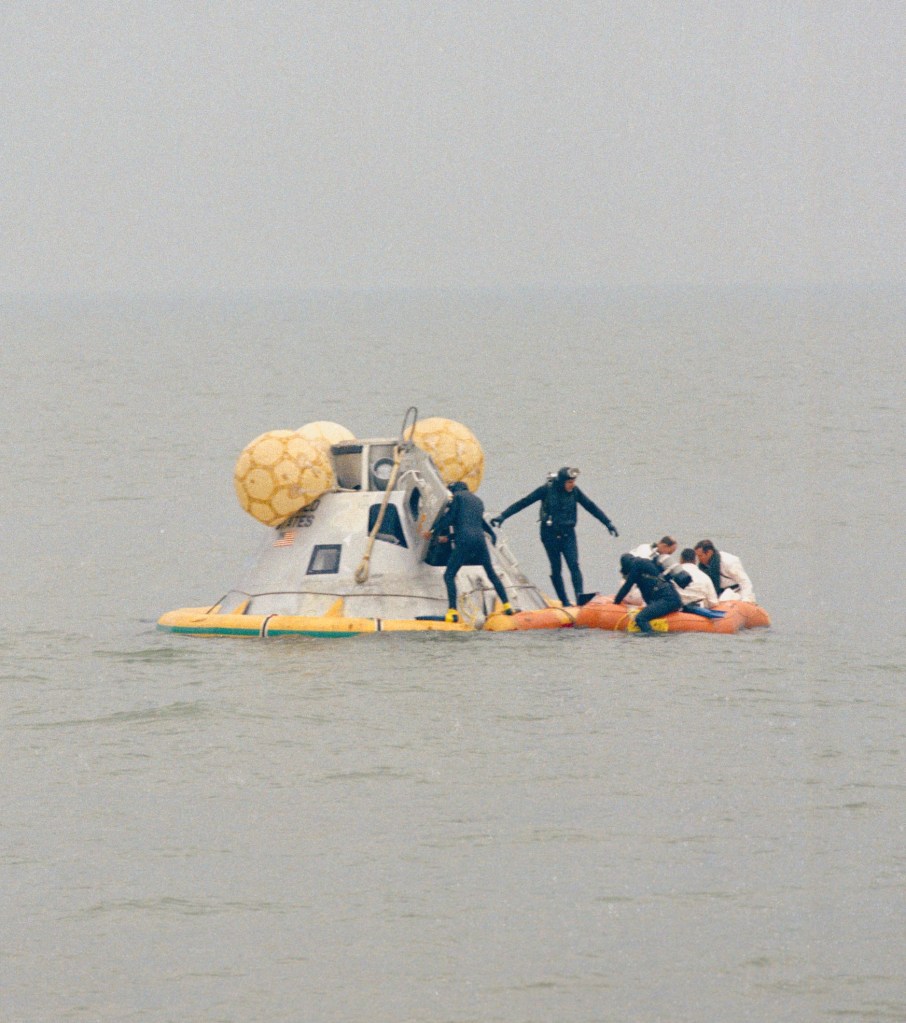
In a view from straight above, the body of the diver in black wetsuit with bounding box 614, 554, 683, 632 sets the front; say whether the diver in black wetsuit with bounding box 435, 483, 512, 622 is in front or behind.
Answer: in front

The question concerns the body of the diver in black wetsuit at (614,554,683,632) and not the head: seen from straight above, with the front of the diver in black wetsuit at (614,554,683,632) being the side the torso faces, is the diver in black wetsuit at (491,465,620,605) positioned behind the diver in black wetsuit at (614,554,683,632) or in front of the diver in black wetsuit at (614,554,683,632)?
in front
